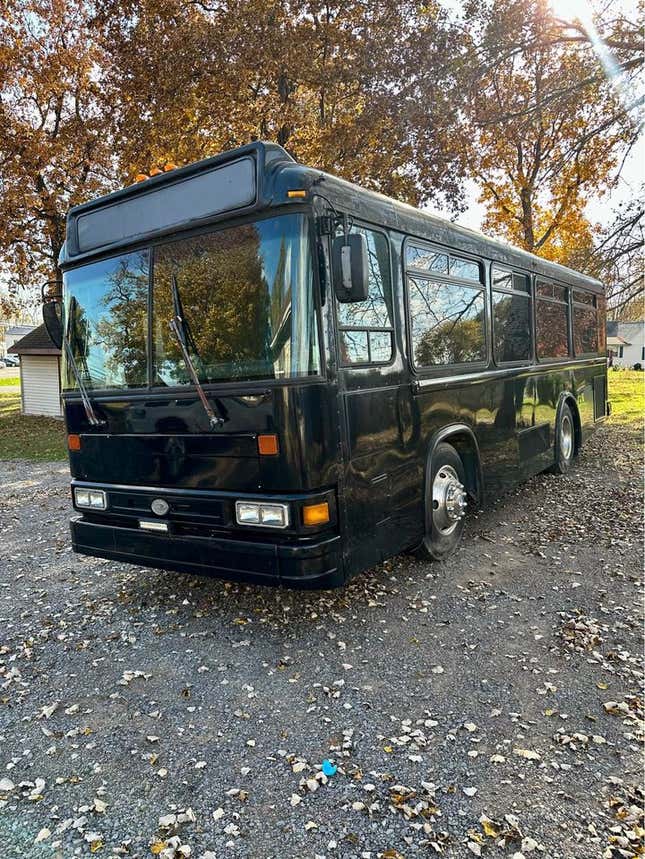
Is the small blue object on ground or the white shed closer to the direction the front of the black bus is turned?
the small blue object on ground

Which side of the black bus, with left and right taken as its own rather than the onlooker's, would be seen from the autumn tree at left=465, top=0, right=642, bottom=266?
back

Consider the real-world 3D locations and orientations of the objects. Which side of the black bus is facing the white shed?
right

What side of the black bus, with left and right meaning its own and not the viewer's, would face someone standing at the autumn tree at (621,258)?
back

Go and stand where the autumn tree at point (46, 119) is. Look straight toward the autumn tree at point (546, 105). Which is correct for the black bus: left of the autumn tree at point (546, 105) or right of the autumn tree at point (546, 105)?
right

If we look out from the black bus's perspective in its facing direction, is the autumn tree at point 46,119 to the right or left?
on its right

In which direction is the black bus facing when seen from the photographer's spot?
facing the viewer and to the left of the viewer

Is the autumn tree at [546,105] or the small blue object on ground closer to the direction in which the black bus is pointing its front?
the small blue object on ground

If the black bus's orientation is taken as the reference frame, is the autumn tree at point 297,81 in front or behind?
behind

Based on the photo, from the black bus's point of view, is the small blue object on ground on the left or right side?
on its left
